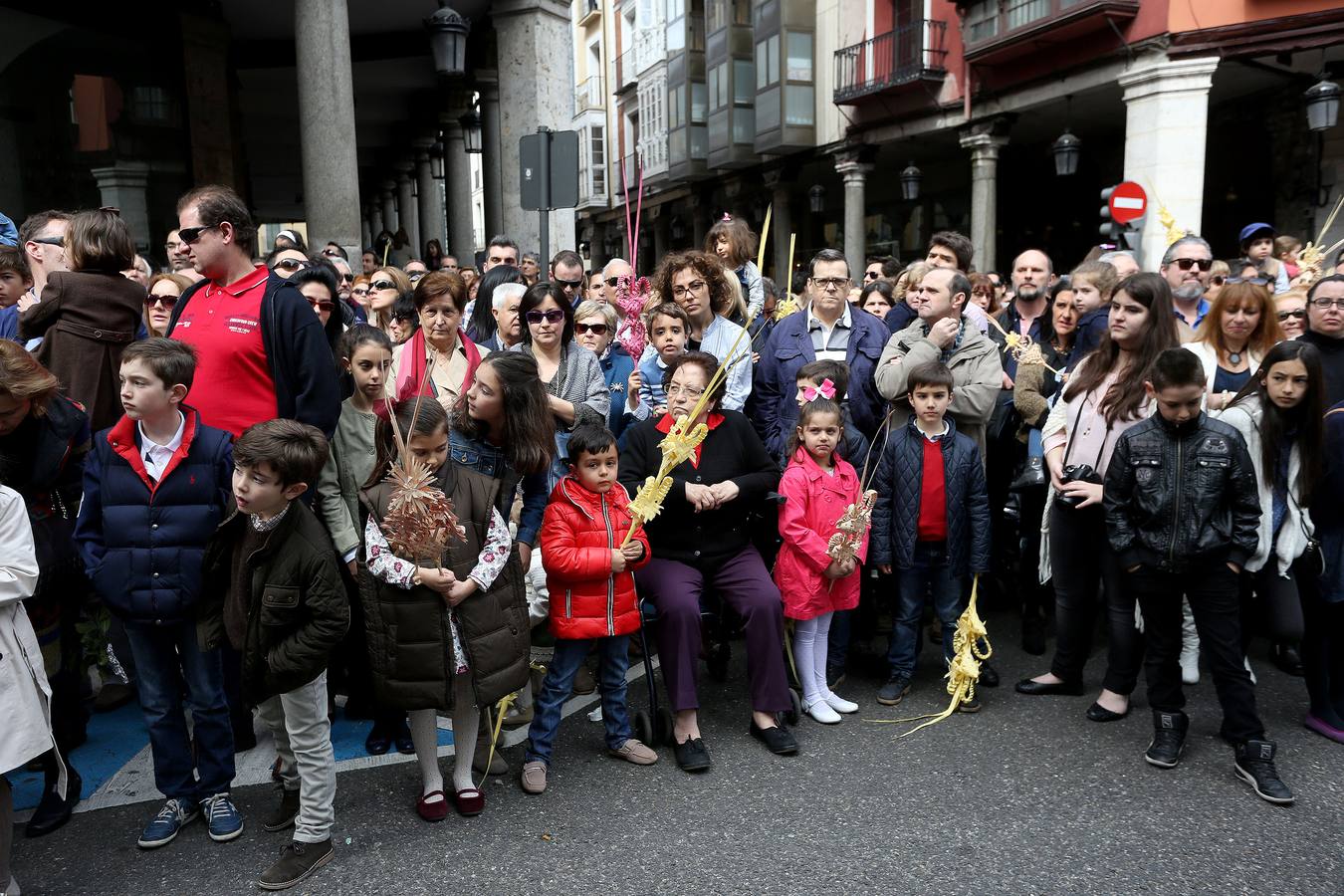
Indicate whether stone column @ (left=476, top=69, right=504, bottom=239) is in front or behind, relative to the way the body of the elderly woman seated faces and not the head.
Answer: behind

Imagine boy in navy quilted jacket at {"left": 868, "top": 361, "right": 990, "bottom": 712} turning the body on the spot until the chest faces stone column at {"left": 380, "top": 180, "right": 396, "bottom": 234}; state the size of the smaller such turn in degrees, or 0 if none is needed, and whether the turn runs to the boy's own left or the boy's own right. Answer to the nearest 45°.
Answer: approximately 135° to the boy's own right

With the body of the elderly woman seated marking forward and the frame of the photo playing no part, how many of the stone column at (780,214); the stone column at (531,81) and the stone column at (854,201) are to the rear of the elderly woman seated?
3

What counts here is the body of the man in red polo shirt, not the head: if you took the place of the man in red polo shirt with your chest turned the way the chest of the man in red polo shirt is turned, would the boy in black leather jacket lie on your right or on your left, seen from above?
on your left

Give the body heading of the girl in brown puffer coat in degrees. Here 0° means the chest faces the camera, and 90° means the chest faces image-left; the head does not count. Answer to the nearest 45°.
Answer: approximately 0°

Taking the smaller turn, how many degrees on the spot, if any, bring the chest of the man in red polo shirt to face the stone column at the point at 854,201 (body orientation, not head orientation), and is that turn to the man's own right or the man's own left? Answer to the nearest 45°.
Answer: approximately 180°

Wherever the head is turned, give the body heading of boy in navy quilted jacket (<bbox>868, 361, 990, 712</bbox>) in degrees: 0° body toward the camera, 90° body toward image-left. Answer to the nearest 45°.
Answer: approximately 0°

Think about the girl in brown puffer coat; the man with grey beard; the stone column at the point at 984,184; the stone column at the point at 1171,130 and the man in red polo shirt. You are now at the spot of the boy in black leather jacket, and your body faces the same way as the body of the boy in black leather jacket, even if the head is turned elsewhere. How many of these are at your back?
3

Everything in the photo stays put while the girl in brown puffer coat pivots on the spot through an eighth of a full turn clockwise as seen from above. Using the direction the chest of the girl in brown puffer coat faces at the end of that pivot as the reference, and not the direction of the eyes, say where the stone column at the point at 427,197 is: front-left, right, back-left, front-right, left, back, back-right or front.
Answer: back-right

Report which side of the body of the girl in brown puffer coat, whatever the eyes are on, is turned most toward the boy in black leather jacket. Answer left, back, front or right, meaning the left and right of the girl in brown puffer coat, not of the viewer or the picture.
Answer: left

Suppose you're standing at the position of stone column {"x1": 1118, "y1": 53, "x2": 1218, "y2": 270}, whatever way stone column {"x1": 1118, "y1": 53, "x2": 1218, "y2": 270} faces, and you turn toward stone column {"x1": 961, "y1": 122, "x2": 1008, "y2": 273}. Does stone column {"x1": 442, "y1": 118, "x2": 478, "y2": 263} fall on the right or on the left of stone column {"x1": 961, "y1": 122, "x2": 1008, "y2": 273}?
left

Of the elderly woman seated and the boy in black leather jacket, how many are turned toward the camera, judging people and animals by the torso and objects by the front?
2
